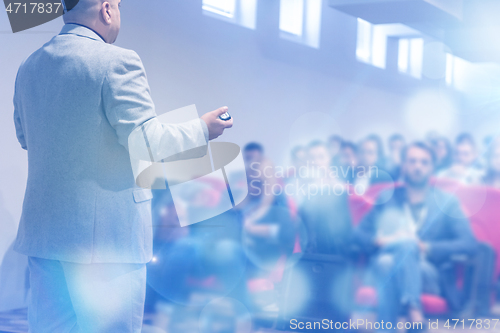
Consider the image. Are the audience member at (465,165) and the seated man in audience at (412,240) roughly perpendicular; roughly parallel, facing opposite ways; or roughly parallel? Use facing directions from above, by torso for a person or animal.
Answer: roughly parallel

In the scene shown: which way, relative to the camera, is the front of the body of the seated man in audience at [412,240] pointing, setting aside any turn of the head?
toward the camera

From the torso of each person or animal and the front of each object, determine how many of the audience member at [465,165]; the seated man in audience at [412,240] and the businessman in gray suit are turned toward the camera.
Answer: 2

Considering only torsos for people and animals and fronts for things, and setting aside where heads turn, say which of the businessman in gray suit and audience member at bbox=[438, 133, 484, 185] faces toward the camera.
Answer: the audience member

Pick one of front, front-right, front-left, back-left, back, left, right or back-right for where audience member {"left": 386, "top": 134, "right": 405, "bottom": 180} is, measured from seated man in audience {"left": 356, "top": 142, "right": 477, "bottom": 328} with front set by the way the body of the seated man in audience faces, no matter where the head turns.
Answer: back

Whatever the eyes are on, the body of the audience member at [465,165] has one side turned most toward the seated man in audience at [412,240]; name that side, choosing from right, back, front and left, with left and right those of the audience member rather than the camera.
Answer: front

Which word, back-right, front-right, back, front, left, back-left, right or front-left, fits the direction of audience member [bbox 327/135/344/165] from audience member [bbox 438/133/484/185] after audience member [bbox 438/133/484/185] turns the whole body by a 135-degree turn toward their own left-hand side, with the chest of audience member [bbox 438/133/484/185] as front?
left

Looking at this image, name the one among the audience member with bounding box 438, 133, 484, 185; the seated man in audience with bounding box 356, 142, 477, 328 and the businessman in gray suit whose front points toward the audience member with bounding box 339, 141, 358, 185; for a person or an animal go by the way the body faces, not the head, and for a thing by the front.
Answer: the businessman in gray suit

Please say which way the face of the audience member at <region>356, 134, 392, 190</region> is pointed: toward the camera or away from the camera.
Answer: toward the camera

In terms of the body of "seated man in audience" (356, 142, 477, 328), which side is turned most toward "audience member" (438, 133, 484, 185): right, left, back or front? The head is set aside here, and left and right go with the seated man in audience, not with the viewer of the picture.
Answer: back

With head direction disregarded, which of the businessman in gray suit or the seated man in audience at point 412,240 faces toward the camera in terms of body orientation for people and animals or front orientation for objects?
the seated man in audience

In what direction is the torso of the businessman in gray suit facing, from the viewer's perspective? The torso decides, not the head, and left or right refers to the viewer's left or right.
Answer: facing away from the viewer and to the right of the viewer

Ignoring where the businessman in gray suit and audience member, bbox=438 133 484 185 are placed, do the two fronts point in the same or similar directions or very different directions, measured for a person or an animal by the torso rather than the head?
very different directions

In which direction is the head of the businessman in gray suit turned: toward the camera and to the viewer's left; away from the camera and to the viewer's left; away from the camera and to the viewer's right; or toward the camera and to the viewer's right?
away from the camera and to the viewer's right

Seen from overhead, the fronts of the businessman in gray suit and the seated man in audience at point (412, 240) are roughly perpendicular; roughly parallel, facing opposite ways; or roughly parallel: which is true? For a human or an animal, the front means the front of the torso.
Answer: roughly parallel, facing opposite ways

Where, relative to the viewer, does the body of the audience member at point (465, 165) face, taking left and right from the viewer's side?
facing the viewer

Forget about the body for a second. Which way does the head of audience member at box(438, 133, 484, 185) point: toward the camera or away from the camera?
toward the camera

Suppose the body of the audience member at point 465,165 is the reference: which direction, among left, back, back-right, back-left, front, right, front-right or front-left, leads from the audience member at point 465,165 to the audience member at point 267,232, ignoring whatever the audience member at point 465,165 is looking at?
front-right

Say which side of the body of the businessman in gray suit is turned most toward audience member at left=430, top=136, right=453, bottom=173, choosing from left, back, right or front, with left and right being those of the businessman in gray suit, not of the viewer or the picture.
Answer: front

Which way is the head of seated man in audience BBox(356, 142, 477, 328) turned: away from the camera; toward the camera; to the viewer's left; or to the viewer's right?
toward the camera

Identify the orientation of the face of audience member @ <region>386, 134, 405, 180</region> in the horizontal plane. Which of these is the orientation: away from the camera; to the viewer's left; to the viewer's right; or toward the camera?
toward the camera
